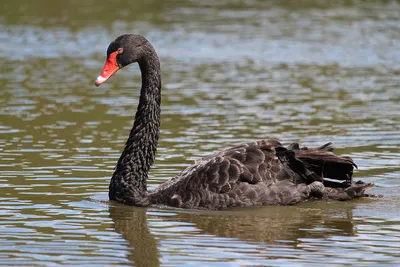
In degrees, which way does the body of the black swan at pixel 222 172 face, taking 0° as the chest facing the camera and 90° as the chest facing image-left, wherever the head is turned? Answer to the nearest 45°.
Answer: approximately 90°
